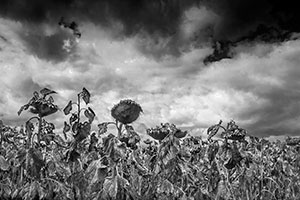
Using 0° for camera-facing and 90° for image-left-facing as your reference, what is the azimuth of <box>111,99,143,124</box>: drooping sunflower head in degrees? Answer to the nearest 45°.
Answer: approximately 0°

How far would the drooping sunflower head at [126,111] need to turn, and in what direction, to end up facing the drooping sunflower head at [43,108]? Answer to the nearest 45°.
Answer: approximately 90° to its right
